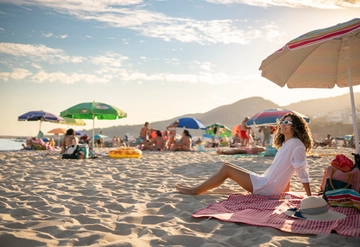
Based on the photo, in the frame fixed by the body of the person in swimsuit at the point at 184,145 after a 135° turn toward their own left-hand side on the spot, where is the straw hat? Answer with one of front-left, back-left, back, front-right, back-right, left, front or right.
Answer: front-right

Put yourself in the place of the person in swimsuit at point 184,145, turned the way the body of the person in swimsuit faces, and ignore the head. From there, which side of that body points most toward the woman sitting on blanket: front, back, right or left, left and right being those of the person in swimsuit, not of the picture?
left

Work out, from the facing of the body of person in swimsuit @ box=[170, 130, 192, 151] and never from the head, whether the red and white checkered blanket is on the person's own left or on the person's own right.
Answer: on the person's own left

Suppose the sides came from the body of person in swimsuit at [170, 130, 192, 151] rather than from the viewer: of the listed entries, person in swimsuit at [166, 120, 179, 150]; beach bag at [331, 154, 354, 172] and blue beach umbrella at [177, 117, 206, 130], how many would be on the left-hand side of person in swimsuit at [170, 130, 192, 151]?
1

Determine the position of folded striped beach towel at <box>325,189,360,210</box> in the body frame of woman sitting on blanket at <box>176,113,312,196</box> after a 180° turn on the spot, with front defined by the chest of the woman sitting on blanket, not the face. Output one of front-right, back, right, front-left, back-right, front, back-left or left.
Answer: front-right

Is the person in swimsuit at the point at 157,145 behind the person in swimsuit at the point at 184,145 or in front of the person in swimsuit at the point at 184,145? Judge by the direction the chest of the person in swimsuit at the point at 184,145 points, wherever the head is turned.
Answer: in front

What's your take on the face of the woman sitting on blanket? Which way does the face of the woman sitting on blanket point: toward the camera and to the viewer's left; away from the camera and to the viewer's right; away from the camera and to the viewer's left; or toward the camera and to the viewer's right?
toward the camera and to the viewer's left

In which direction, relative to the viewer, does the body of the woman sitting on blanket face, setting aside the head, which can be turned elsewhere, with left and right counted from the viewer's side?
facing to the left of the viewer

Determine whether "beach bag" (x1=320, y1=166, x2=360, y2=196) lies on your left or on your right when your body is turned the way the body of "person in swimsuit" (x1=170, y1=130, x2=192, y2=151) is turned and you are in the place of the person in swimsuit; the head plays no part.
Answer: on your left

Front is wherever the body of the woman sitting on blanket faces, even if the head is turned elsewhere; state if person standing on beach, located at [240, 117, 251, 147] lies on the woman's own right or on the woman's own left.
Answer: on the woman's own right

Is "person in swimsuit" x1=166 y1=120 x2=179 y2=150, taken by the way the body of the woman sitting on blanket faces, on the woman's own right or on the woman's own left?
on the woman's own right

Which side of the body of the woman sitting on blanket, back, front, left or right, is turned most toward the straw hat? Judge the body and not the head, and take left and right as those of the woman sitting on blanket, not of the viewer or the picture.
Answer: left
